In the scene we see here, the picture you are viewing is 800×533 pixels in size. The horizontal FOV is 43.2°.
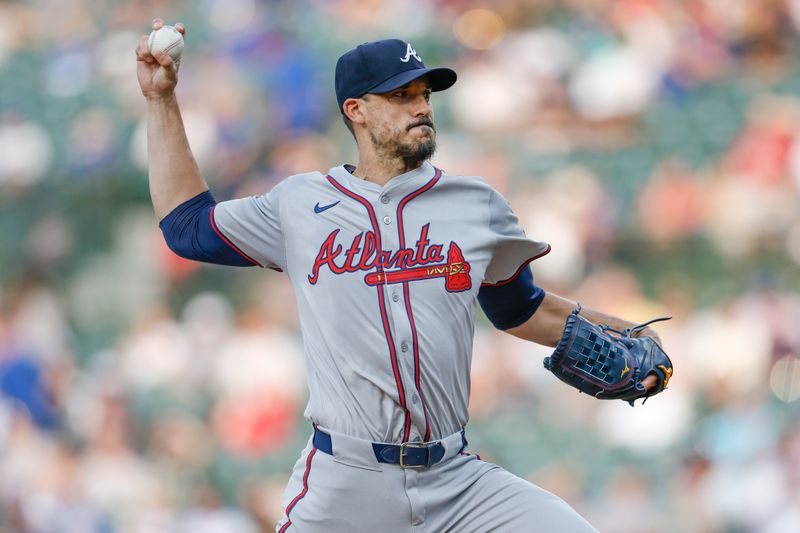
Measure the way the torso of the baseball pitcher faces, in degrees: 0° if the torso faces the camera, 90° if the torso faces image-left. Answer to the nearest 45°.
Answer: approximately 0°
